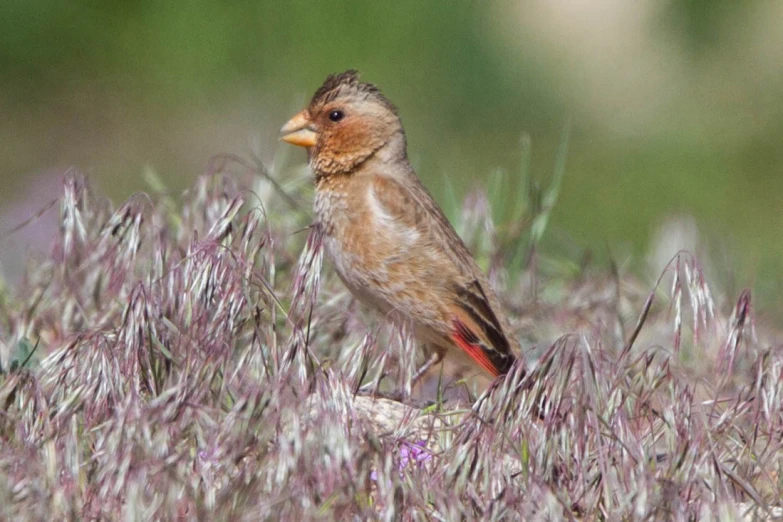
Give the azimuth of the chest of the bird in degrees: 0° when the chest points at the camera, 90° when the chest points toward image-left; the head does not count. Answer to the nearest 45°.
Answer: approximately 90°

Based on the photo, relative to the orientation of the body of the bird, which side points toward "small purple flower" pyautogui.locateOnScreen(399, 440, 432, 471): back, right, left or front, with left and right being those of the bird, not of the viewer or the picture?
left
